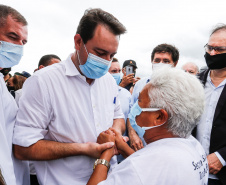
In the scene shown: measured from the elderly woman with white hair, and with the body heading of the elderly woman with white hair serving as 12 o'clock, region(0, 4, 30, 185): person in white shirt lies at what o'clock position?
The person in white shirt is roughly at 11 o'clock from the elderly woman with white hair.

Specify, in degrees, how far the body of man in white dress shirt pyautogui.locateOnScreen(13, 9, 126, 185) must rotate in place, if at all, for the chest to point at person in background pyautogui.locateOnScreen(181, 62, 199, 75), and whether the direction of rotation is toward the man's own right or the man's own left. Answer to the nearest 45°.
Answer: approximately 90° to the man's own left

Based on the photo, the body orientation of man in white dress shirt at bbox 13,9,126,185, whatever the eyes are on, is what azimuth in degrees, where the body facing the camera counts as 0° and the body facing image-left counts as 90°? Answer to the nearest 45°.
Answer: approximately 315°

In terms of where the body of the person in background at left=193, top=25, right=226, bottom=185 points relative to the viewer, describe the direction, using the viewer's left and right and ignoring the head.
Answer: facing the viewer and to the left of the viewer

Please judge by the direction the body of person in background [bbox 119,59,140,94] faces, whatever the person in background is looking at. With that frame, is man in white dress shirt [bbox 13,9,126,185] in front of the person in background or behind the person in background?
in front

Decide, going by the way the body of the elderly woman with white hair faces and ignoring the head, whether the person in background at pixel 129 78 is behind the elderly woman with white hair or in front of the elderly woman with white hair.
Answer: in front

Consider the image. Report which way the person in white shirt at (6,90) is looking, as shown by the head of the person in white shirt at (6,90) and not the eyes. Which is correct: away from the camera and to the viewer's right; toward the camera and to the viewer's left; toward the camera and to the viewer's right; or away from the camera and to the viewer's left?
toward the camera and to the viewer's right

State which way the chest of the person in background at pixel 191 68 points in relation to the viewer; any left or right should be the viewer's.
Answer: facing the viewer and to the right of the viewer

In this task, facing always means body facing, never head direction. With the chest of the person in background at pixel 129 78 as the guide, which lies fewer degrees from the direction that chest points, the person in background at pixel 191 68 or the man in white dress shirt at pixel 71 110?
the man in white dress shirt

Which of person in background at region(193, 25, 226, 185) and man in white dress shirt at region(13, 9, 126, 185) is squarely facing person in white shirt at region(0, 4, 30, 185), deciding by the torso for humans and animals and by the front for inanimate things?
person in background at region(193, 25, 226, 185)

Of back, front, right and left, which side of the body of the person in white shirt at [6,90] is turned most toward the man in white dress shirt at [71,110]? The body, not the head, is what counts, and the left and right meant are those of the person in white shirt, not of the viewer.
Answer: front

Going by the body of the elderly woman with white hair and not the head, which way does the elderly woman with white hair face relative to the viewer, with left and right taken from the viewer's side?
facing away from the viewer and to the left of the viewer

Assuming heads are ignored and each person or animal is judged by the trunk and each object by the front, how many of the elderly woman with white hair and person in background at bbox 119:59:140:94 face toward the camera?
1

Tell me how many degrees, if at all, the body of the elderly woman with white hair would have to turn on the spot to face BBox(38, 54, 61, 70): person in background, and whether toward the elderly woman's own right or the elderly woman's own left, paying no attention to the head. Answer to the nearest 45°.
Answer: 0° — they already face them
